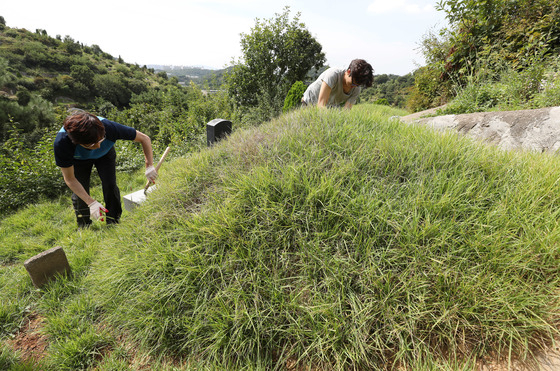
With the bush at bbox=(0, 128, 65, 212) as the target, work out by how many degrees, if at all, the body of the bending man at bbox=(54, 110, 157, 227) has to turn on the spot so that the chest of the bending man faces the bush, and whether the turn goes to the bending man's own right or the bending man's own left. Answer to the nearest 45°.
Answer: approximately 180°
